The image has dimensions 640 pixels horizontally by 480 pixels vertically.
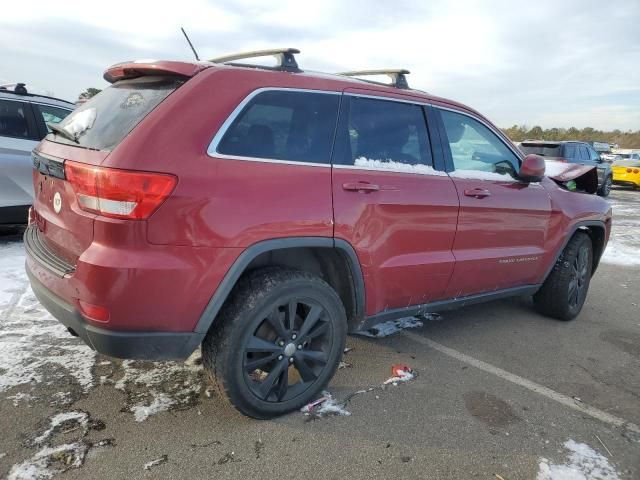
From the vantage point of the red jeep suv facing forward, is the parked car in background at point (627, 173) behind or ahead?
ahead

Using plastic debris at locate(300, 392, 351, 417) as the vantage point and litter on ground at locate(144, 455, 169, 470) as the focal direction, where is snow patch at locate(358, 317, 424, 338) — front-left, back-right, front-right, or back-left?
back-right

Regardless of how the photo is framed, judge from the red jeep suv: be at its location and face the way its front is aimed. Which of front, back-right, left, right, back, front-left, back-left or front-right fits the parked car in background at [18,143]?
left

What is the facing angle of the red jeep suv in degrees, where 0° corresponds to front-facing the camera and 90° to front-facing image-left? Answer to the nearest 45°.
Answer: approximately 225°
